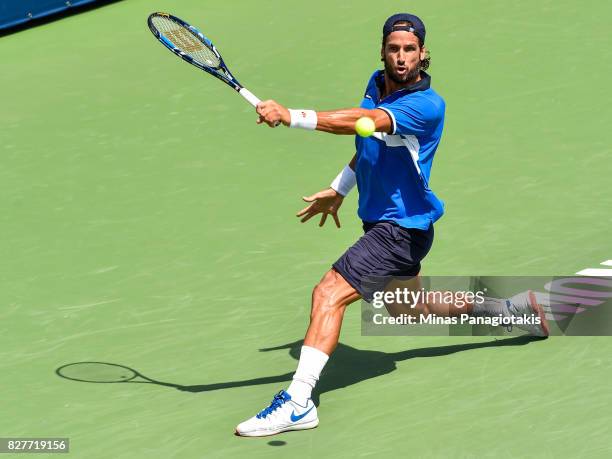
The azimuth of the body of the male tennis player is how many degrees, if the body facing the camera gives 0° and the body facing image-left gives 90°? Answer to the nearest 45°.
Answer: approximately 45°
